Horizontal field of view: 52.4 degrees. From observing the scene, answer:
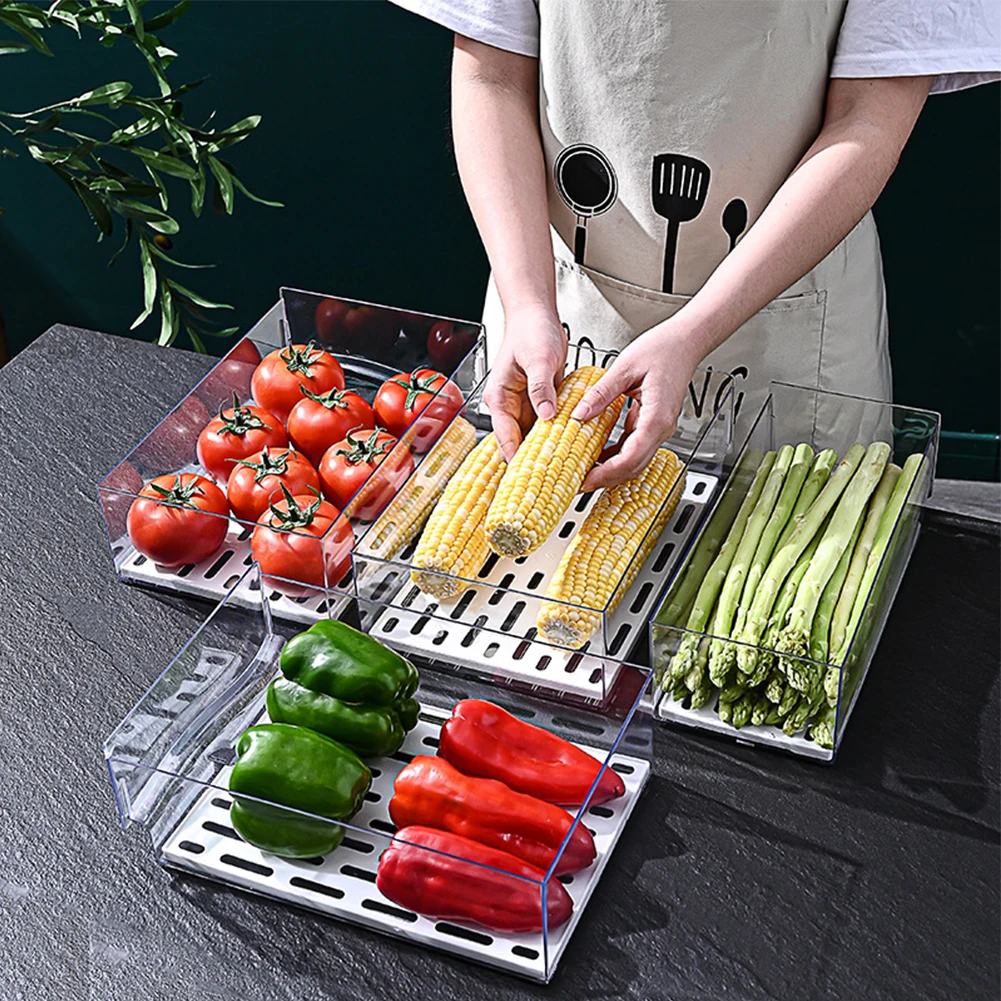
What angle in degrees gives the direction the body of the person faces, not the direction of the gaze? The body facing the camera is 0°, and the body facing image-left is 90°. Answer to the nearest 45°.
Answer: approximately 0°
